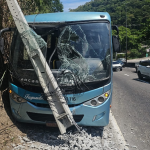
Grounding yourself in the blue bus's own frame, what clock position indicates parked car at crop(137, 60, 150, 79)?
The parked car is roughly at 7 o'clock from the blue bus.

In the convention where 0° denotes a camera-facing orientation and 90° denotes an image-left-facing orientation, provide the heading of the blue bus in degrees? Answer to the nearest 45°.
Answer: approximately 0°
